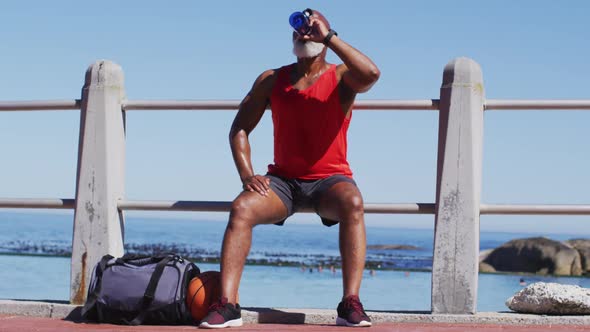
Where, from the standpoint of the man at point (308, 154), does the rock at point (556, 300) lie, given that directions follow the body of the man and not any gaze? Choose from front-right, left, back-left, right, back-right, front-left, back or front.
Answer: left

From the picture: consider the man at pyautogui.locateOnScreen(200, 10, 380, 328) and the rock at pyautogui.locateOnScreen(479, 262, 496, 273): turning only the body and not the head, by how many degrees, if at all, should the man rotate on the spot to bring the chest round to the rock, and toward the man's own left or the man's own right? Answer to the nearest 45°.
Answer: approximately 180°

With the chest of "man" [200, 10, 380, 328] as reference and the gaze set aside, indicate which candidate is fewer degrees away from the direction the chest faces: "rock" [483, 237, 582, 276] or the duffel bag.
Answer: the duffel bag

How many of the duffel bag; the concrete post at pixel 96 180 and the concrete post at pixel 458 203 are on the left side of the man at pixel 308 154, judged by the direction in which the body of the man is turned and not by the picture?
1

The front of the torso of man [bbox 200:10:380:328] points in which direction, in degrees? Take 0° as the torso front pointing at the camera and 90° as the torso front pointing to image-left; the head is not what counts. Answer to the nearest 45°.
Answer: approximately 0°

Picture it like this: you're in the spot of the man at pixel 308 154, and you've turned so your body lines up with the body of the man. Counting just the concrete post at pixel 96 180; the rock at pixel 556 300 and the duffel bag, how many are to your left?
1

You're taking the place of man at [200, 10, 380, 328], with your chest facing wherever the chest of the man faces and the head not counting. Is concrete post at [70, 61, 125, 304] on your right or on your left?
on your right

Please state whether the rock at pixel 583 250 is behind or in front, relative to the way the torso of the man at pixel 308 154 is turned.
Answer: behind

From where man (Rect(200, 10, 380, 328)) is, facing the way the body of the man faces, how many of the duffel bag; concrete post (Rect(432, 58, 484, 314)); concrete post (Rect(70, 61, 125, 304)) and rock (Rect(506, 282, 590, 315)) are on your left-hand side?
2

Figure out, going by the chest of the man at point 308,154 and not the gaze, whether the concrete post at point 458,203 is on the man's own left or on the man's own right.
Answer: on the man's own left

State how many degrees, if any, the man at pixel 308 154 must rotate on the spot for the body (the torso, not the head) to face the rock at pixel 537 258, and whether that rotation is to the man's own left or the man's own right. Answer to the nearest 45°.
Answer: approximately 180°

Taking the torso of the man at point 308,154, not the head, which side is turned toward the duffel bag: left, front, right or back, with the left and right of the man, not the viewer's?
right
